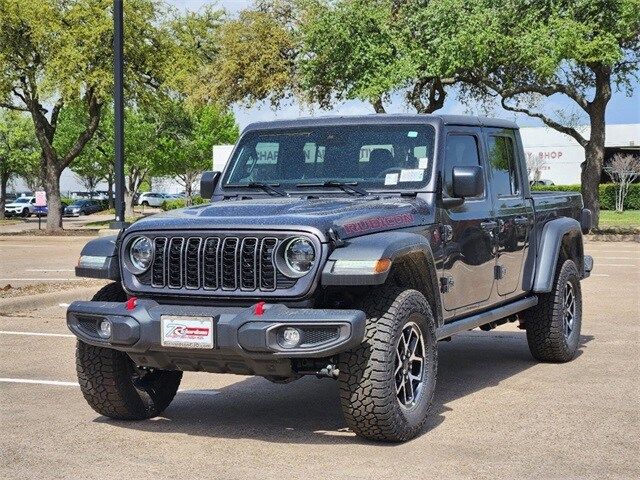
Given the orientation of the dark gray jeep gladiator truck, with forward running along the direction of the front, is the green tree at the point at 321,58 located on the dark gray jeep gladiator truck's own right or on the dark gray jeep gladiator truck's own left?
on the dark gray jeep gladiator truck's own right

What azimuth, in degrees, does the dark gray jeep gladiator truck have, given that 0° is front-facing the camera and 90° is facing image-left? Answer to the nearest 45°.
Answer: approximately 45°

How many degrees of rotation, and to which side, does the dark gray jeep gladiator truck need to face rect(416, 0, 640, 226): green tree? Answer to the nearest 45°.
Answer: approximately 135° to its right

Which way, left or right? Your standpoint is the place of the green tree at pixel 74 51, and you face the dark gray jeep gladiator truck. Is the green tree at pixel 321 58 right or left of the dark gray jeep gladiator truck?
left

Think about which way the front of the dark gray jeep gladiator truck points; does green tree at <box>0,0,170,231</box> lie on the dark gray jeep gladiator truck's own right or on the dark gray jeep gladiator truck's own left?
on the dark gray jeep gladiator truck's own right

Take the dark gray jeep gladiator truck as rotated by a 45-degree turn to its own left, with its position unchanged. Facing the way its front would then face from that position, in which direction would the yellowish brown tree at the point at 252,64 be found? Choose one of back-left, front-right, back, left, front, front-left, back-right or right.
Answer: back
